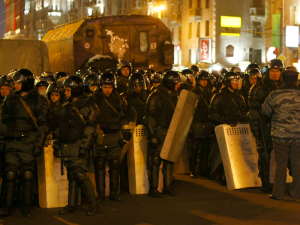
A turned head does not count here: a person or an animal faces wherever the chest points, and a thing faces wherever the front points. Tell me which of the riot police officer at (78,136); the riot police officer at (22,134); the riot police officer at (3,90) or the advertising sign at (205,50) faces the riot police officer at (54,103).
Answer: the advertising sign

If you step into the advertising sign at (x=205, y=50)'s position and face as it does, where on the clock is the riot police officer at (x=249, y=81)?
The riot police officer is roughly at 12 o'clock from the advertising sign.

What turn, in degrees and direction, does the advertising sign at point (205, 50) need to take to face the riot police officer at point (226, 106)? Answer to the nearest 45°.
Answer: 0° — it already faces them

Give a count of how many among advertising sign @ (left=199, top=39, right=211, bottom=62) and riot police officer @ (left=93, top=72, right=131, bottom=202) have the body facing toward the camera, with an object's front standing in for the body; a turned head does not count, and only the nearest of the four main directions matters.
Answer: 2

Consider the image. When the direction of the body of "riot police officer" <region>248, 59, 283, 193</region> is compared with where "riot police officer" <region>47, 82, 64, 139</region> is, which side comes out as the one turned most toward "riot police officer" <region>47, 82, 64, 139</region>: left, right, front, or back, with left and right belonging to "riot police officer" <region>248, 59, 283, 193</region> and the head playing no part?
right

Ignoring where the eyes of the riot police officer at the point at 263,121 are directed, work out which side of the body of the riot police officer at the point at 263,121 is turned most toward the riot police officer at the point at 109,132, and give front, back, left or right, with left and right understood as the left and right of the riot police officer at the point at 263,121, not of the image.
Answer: right
